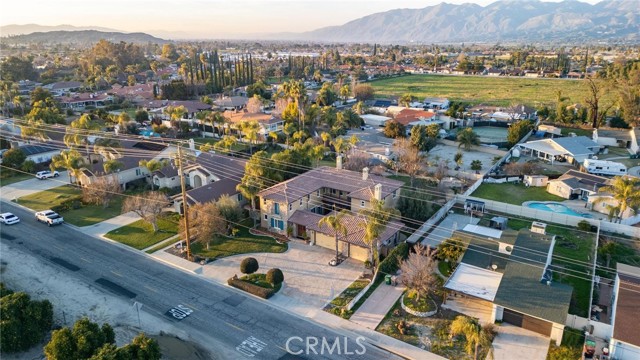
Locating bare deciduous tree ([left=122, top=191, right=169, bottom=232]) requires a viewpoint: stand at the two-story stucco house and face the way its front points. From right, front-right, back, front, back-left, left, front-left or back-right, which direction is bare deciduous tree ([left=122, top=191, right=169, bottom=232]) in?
front-right

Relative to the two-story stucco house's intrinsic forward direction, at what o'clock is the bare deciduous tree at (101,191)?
The bare deciduous tree is roughly at 2 o'clock from the two-story stucco house.

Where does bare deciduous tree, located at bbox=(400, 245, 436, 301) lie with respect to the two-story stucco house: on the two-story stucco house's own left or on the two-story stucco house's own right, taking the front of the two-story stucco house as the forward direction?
on the two-story stucco house's own left

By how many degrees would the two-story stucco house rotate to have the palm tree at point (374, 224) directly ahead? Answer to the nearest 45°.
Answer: approximately 90° to its left

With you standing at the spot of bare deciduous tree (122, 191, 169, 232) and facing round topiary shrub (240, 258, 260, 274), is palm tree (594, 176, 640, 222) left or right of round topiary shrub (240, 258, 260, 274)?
left

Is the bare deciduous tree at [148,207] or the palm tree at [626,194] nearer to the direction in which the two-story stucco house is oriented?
the bare deciduous tree

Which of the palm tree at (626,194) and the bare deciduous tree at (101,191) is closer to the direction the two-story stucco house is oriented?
the bare deciduous tree

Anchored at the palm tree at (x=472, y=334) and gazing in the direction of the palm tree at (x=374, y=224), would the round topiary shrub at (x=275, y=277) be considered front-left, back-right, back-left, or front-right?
front-left

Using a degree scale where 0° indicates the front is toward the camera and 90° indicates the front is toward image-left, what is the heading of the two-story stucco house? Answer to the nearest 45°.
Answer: approximately 45°

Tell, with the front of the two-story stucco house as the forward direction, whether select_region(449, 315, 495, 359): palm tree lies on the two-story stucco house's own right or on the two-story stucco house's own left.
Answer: on the two-story stucco house's own left

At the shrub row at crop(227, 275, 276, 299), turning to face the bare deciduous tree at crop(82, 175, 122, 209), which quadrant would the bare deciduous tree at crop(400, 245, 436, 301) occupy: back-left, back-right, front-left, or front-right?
back-right
